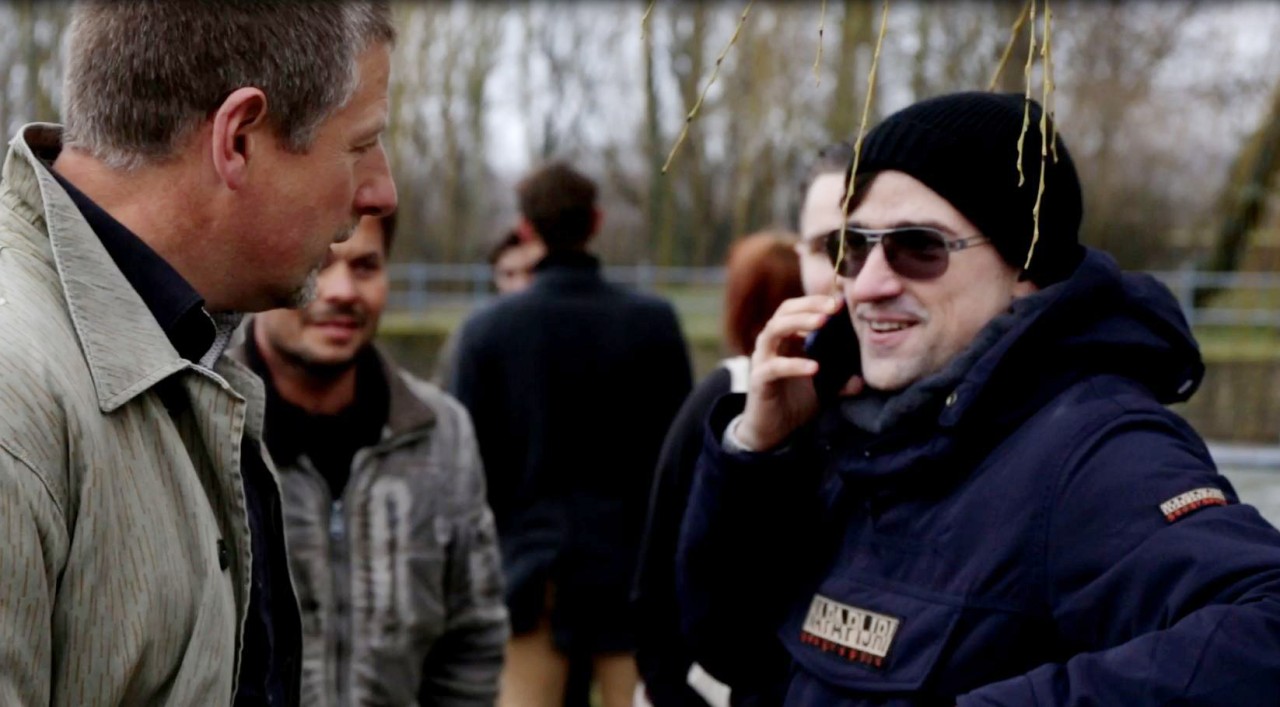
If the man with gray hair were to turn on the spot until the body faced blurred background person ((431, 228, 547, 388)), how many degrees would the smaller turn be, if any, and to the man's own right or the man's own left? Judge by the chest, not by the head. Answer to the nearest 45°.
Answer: approximately 90° to the man's own left

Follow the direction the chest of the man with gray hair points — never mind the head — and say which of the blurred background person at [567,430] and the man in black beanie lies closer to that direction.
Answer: the man in black beanie

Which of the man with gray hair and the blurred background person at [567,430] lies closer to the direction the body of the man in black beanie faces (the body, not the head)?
the man with gray hair

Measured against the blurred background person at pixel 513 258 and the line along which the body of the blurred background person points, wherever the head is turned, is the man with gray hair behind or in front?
in front

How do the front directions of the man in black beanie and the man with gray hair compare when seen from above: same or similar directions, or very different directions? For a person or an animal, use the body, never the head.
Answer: very different directions

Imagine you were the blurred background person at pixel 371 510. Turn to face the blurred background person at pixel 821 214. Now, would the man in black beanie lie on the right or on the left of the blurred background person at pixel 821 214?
right

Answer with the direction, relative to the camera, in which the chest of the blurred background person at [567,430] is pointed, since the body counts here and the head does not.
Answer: away from the camera

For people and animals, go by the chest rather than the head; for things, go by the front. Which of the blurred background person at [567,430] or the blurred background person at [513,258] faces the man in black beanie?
the blurred background person at [513,258]

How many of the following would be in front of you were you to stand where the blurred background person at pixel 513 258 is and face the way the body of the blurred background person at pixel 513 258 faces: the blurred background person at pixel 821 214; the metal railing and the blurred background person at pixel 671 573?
2

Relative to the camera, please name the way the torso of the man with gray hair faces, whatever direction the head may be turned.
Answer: to the viewer's right

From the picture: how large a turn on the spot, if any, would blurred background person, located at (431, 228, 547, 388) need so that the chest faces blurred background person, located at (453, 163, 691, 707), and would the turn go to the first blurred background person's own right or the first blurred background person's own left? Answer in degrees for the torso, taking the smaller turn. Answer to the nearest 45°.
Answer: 0° — they already face them

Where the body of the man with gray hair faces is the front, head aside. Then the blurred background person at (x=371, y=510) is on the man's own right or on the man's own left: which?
on the man's own left

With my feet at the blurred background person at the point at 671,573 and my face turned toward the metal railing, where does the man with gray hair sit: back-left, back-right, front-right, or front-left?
back-left

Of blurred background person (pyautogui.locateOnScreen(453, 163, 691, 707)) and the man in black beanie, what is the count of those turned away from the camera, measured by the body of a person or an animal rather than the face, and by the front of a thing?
1
